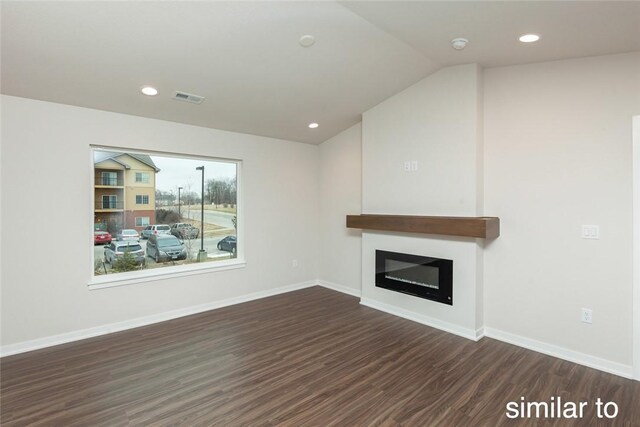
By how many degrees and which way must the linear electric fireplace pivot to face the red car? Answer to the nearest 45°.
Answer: approximately 45° to its right

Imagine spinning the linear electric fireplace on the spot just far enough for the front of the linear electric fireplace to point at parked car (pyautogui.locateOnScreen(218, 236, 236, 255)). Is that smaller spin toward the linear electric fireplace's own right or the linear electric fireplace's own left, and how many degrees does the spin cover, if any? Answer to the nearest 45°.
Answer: approximately 45° to the linear electric fireplace's own right

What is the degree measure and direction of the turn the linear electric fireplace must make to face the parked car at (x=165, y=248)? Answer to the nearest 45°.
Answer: approximately 45° to its right

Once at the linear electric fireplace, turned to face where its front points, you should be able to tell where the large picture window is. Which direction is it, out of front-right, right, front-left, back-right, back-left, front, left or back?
front-right

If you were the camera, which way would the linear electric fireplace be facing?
facing the viewer and to the left of the viewer

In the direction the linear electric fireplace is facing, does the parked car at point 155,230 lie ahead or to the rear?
ahead
